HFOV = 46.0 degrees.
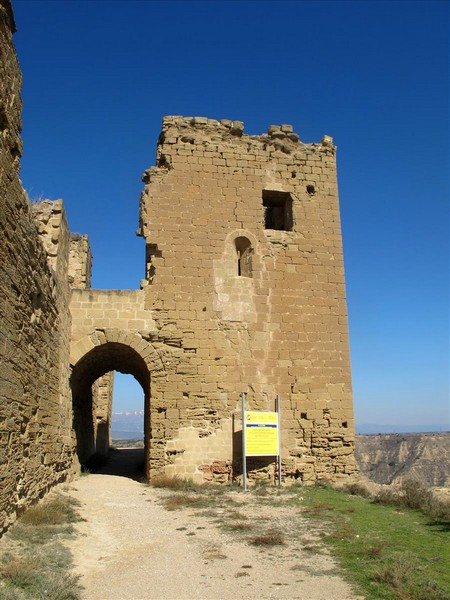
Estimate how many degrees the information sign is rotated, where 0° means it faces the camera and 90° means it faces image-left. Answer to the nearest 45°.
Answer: approximately 0°

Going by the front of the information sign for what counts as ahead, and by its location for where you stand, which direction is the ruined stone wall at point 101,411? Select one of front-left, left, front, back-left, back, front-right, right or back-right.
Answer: back-right
